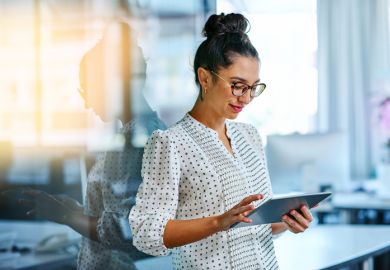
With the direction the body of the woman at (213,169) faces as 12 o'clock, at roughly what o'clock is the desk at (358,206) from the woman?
The desk is roughly at 8 o'clock from the woman.

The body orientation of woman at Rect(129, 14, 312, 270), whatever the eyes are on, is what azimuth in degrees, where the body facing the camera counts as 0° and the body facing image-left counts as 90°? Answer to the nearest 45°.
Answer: approximately 315°
